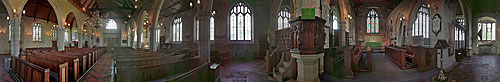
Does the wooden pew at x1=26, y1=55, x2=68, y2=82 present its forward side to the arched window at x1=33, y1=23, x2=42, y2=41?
no

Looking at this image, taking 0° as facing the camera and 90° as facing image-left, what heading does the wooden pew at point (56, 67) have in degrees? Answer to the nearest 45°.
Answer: approximately 45°

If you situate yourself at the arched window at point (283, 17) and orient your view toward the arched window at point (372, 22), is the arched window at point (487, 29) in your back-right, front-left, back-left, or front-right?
front-right

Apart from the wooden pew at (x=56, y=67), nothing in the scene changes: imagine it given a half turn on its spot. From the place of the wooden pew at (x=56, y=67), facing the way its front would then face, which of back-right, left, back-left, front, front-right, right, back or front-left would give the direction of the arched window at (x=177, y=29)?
front

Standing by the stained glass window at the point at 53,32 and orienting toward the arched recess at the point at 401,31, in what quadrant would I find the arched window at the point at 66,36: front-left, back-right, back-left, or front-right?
back-left

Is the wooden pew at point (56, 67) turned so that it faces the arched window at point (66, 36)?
no

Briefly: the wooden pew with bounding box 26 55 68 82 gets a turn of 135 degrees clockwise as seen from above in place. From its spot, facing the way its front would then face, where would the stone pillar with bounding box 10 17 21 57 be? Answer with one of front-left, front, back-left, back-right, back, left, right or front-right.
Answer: front

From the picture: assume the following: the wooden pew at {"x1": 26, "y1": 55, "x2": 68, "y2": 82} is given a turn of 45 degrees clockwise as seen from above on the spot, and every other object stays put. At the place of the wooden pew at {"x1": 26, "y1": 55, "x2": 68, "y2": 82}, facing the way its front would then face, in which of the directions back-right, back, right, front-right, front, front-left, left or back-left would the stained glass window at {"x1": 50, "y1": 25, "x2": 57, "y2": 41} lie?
right
